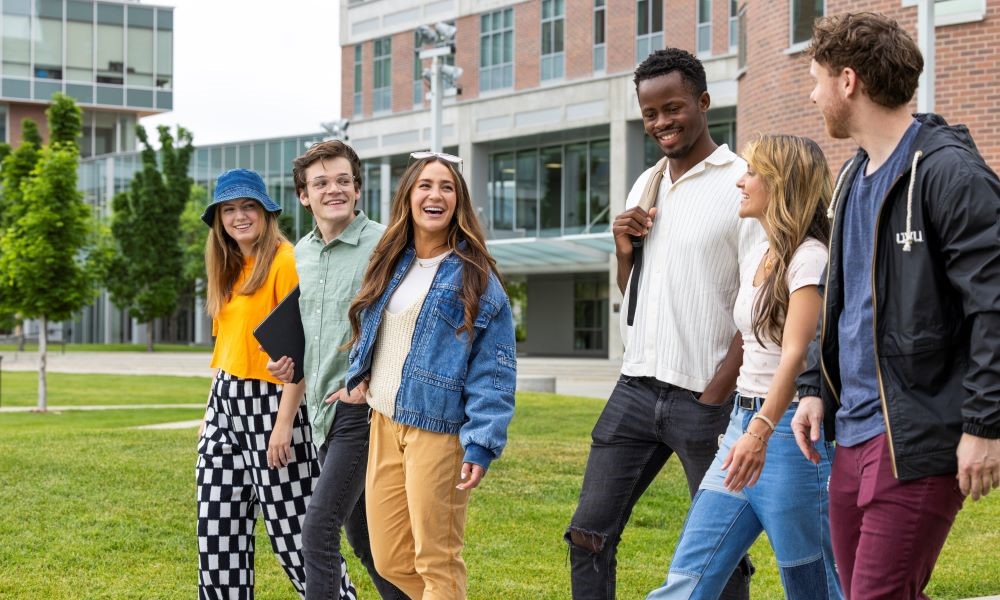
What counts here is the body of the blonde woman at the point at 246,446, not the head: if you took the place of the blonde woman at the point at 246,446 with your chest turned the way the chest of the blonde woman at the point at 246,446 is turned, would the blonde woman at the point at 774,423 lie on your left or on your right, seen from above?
on your left

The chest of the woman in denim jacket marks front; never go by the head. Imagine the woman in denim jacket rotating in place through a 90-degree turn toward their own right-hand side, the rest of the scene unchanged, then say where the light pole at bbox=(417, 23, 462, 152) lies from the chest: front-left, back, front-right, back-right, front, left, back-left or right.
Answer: front-right

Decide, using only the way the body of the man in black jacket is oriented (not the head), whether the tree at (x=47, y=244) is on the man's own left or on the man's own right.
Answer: on the man's own right

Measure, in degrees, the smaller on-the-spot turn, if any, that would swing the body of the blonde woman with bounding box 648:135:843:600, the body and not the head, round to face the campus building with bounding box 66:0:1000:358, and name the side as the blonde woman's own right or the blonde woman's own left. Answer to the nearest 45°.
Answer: approximately 90° to the blonde woman's own right

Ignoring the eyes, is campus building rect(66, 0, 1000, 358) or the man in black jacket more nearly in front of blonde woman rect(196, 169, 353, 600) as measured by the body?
the man in black jacket

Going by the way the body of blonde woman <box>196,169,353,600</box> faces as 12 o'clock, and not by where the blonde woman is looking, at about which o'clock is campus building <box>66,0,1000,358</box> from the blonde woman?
The campus building is roughly at 5 o'clock from the blonde woman.

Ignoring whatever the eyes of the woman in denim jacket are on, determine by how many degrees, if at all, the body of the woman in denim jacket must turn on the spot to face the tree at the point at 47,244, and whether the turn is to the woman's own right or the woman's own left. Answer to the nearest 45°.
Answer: approximately 135° to the woman's own right

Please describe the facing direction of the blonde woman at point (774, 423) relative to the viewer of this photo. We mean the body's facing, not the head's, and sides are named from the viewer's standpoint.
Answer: facing to the left of the viewer

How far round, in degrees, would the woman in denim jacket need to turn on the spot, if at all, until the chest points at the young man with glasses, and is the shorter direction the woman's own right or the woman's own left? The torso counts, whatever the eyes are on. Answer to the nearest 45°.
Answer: approximately 90° to the woman's own right
